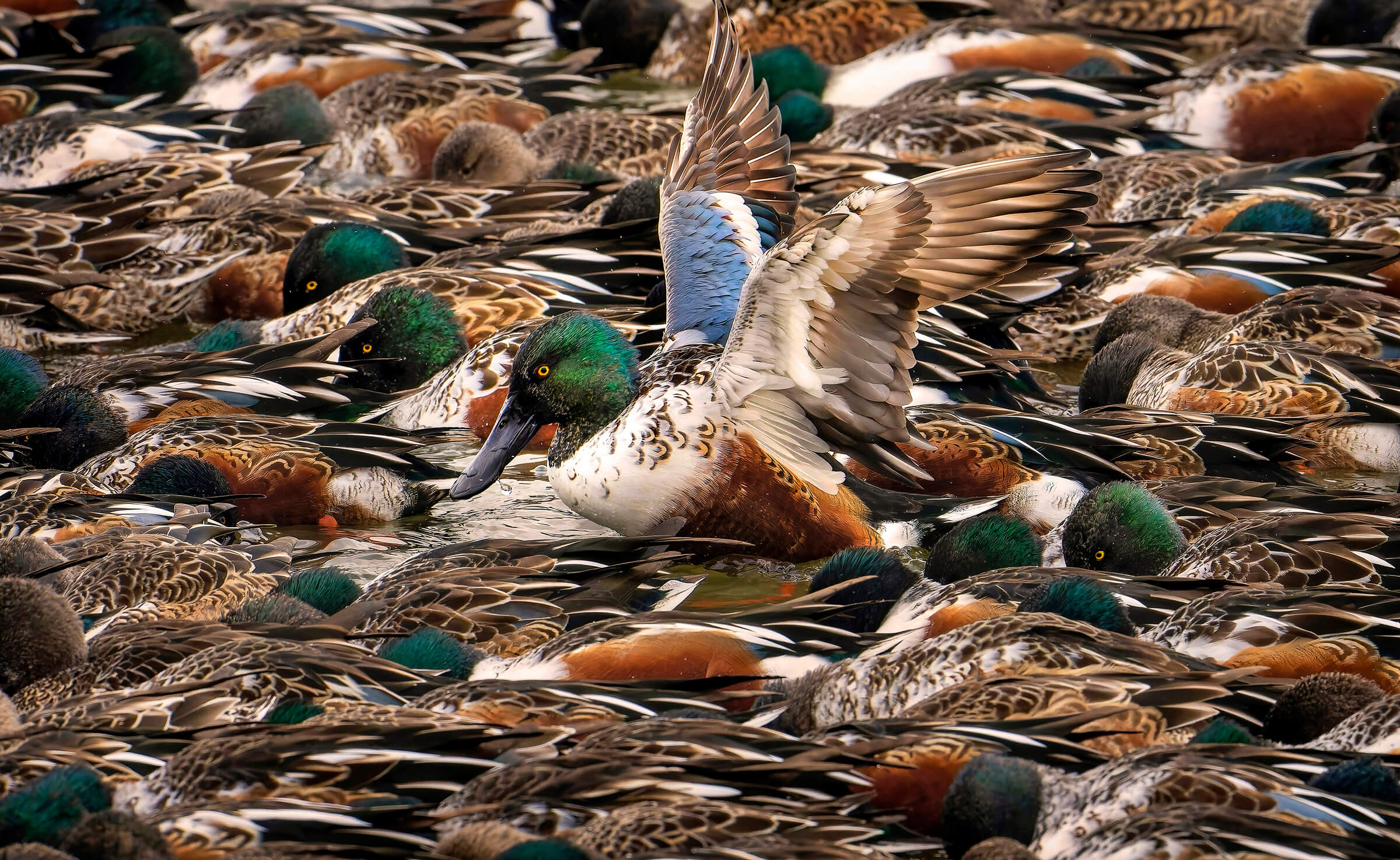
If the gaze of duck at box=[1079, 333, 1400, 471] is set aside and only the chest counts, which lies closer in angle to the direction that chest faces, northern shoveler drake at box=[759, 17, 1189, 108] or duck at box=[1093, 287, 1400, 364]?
the northern shoveler drake

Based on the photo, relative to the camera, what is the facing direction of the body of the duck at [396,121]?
to the viewer's left

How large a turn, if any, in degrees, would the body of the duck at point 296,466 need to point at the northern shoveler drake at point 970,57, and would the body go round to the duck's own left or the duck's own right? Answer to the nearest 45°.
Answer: approximately 135° to the duck's own right

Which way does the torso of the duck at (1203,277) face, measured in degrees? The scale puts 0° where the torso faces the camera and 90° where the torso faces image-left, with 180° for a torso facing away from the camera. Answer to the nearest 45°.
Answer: approximately 90°

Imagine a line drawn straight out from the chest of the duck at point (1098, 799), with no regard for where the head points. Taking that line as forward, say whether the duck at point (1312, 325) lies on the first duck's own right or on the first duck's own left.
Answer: on the first duck's own right

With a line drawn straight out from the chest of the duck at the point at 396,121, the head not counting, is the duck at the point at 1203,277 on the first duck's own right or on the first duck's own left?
on the first duck's own left

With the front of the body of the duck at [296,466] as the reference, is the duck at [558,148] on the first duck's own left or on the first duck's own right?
on the first duck's own right

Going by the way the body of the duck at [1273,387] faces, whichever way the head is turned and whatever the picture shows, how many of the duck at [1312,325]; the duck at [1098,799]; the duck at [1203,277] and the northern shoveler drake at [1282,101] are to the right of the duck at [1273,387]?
3

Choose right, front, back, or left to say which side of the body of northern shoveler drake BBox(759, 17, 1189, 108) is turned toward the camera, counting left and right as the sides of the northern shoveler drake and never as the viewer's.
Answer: left

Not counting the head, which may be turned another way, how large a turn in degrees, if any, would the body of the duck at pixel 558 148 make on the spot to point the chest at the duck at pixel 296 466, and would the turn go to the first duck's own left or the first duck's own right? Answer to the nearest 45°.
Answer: approximately 90° to the first duck's own left

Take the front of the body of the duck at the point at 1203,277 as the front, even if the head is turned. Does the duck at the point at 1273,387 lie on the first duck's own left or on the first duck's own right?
on the first duck's own left
